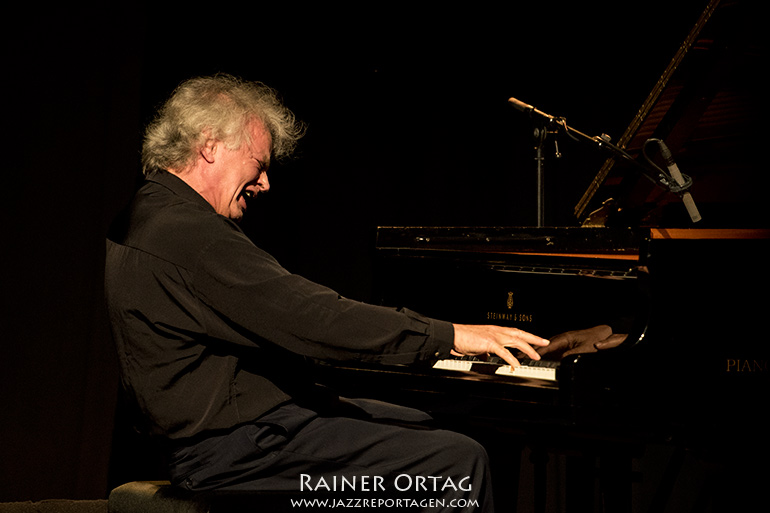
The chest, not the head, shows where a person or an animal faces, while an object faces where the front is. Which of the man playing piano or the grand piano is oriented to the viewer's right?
the man playing piano

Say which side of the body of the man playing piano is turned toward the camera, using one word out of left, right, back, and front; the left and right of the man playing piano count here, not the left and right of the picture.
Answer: right

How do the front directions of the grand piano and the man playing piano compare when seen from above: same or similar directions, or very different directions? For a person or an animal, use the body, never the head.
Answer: very different directions

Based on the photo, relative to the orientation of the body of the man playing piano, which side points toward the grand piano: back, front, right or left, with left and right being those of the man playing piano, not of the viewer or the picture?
front

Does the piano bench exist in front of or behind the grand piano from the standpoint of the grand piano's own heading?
in front

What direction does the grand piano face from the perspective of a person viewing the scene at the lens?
facing the viewer and to the left of the viewer

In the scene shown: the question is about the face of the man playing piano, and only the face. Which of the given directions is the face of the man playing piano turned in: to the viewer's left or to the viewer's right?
to the viewer's right

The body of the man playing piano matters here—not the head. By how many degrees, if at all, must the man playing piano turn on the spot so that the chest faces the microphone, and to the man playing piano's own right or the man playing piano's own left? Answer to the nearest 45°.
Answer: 0° — they already face it

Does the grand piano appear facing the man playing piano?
yes

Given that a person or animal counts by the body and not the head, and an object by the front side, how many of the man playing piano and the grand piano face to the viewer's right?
1
